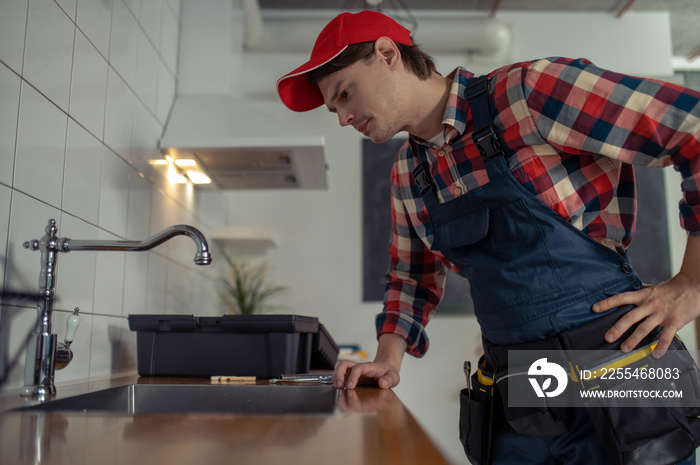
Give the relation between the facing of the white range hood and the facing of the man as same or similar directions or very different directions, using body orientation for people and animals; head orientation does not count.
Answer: very different directions

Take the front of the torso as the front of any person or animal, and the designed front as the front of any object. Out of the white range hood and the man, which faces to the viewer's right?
the white range hood

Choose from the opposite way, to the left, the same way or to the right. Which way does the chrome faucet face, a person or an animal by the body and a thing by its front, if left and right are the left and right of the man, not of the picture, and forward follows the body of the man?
the opposite way

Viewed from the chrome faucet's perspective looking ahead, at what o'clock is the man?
The man is roughly at 1 o'clock from the chrome faucet.

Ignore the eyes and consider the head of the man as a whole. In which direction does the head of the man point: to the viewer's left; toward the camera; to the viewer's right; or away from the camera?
to the viewer's left

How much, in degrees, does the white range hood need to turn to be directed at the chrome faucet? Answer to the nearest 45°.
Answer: approximately 90° to its right

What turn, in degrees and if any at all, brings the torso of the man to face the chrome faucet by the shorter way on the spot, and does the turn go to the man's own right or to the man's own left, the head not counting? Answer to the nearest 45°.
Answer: approximately 45° to the man's own right

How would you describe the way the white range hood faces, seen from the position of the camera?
facing to the right of the viewer

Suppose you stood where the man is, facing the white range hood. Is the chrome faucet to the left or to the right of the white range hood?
left

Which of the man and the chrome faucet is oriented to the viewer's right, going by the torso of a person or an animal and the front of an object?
the chrome faucet

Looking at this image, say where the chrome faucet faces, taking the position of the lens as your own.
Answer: facing to the right of the viewer
